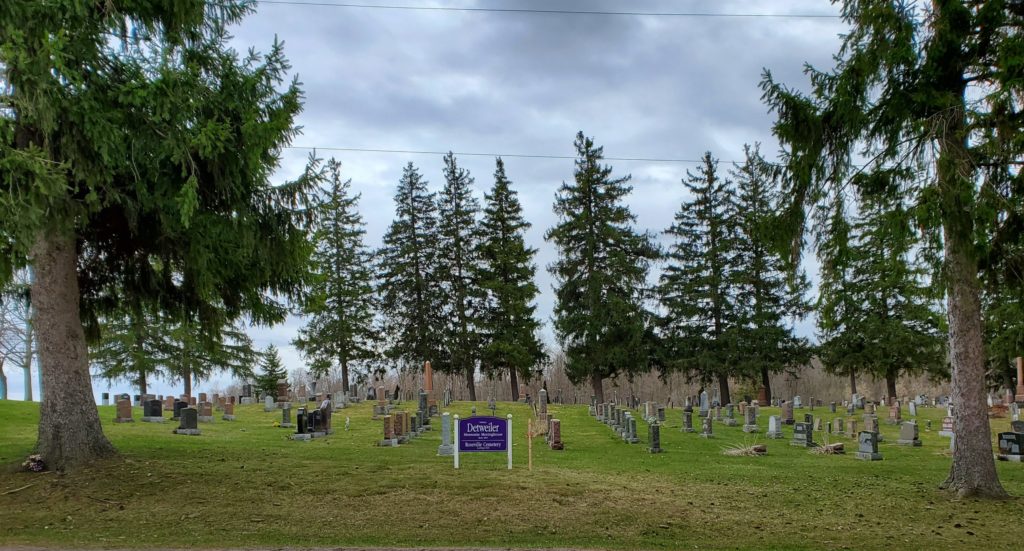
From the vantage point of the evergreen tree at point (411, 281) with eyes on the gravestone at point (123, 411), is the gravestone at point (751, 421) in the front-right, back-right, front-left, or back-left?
front-left

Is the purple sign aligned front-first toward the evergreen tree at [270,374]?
no

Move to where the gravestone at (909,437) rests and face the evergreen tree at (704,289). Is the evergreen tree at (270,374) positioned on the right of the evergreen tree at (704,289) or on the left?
left

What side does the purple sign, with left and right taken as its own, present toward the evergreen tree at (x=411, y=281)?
back

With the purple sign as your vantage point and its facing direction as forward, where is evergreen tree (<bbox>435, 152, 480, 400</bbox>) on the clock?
The evergreen tree is roughly at 6 o'clock from the purple sign.

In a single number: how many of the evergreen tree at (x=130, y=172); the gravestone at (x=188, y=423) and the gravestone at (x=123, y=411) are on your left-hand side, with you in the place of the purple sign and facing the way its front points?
0

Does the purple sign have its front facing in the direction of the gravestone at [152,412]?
no

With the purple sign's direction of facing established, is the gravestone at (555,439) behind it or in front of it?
behind

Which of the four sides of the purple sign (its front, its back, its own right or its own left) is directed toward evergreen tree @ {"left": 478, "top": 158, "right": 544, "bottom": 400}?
back

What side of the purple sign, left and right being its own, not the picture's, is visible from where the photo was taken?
front

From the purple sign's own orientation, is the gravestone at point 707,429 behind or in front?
behind

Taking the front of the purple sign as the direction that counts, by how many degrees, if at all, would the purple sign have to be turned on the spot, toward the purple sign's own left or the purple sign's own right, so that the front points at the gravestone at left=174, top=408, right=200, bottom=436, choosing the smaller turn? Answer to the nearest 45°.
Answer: approximately 135° to the purple sign's own right

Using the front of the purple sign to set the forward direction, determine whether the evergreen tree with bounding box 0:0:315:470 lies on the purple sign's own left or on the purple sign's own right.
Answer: on the purple sign's own right
